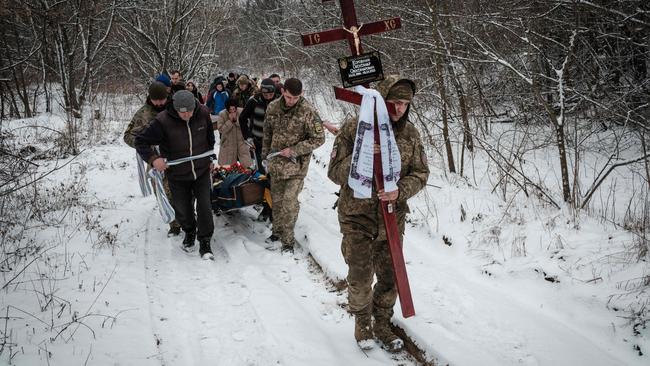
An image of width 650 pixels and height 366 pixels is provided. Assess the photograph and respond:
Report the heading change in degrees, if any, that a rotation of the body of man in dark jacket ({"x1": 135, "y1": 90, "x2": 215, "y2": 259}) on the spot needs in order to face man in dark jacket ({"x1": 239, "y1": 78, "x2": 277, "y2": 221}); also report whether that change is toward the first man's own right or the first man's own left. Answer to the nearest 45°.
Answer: approximately 135° to the first man's own left

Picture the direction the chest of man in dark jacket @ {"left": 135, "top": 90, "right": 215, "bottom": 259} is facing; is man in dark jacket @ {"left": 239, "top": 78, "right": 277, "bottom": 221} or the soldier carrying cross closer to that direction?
the soldier carrying cross

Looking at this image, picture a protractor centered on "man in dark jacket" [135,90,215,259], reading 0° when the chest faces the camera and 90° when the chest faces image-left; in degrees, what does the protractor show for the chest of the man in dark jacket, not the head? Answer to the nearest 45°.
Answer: approximately 0°

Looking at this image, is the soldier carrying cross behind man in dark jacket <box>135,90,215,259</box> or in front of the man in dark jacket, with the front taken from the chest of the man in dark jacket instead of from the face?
in front
